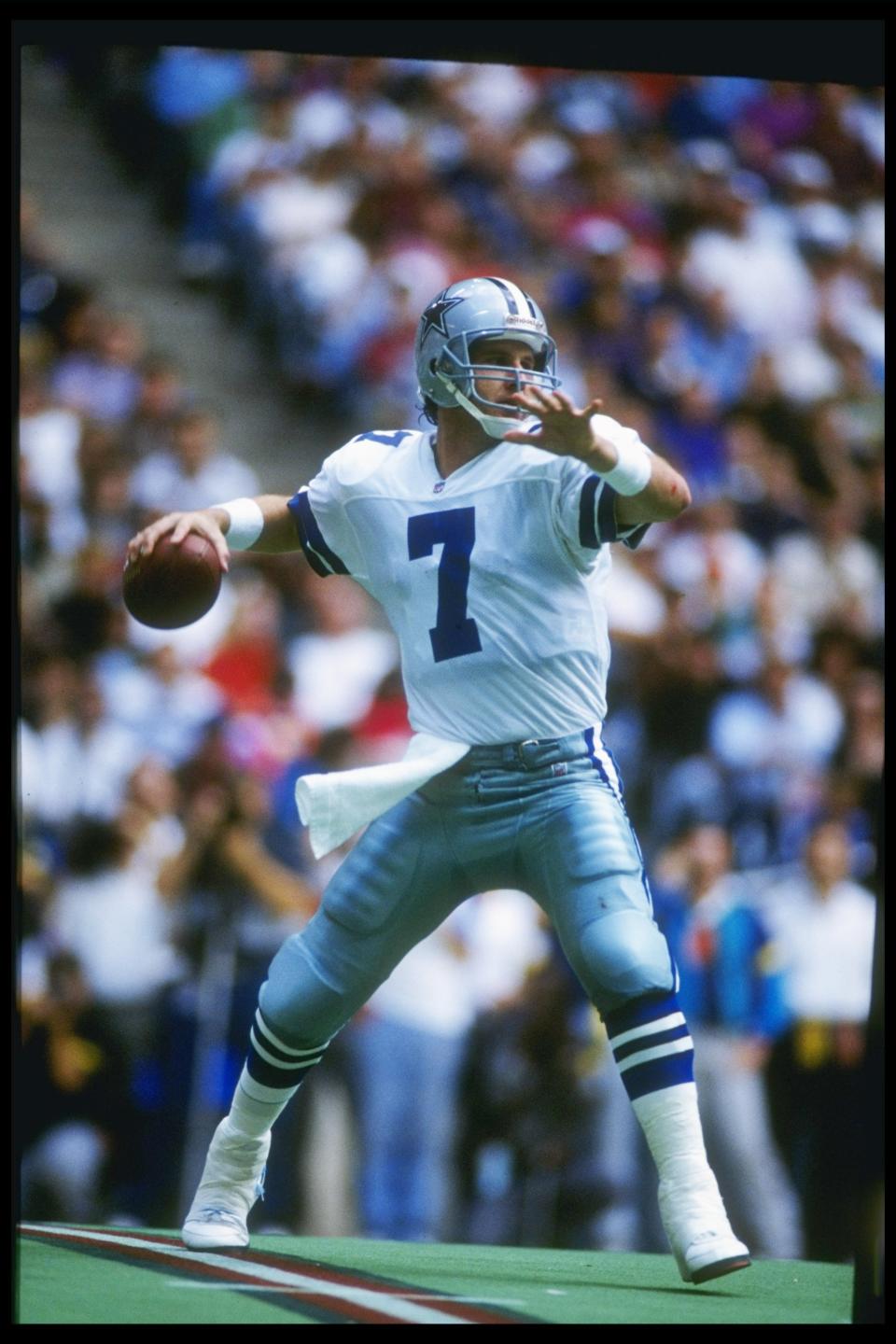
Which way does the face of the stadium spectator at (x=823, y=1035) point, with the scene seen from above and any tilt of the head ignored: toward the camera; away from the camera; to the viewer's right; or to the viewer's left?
toward the camera

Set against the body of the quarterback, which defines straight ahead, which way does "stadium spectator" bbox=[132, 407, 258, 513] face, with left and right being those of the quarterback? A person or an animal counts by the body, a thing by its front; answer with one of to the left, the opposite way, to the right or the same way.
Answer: the same way

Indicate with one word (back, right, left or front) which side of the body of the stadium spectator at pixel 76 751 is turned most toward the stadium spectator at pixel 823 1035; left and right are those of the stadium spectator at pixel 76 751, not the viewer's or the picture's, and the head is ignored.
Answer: left

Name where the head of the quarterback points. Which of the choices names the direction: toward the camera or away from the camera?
toward the camera

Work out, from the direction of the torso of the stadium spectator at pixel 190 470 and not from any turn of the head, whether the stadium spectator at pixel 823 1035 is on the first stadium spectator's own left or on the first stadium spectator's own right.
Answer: on the first stadium spectator's own left

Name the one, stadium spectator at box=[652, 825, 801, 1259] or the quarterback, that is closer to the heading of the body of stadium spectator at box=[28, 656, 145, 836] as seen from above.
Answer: the quarterback

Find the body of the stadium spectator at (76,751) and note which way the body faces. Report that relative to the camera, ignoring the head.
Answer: toward the camera

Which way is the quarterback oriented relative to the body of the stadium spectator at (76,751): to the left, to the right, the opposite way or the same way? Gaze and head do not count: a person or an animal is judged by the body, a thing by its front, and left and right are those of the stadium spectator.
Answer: the same way

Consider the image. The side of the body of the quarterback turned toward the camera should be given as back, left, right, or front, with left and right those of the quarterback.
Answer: front

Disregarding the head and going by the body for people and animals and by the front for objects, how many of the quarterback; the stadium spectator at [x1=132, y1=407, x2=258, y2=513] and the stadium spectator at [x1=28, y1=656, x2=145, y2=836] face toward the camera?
3

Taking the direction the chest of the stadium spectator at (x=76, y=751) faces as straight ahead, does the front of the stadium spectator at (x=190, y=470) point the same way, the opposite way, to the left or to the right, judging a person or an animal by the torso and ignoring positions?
the same way

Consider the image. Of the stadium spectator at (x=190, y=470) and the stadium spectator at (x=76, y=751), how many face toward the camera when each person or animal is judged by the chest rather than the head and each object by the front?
2

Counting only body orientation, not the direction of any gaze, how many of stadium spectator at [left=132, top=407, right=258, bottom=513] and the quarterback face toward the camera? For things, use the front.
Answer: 2
